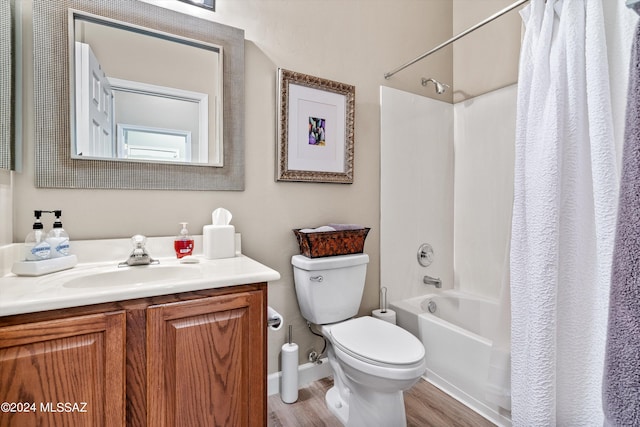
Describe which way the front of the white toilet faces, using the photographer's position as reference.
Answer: facing the viewer and to the right of the viewer

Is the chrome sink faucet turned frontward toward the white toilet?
no

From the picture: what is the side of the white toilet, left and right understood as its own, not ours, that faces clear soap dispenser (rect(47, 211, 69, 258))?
right

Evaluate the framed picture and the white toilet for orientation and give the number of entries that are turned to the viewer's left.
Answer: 0

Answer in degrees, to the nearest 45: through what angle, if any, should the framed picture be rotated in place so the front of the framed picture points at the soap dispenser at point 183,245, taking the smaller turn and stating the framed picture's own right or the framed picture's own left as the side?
approximately 90° to the framed picture's own right

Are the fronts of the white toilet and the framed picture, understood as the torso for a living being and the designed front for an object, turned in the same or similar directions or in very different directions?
same or similar directions

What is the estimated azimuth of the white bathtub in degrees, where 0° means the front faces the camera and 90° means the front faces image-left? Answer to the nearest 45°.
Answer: approximately 45°

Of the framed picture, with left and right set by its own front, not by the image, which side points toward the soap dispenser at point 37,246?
right

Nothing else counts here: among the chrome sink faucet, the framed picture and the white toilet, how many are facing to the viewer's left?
0

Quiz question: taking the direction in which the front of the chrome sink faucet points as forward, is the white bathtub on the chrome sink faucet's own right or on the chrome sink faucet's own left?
on the chrome sink faucet's own left

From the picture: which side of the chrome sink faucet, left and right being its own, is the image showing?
front

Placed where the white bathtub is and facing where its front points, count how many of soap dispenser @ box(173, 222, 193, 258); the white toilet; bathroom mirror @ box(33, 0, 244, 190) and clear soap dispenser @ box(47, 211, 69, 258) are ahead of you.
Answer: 4
